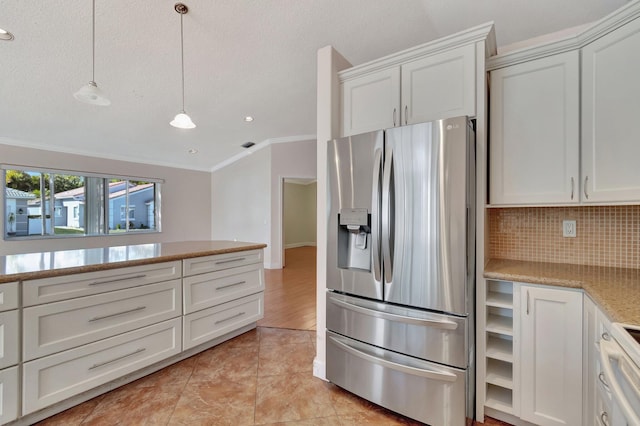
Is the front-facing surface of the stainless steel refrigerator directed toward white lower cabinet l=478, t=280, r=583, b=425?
no

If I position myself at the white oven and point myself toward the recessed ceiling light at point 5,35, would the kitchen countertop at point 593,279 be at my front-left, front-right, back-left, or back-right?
back-right

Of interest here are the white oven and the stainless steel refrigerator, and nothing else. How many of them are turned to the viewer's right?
0

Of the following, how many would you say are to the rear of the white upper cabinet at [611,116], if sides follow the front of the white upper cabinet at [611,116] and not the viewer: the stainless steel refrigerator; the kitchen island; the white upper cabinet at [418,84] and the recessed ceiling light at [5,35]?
0

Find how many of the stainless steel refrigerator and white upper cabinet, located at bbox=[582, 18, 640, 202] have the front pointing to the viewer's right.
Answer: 0

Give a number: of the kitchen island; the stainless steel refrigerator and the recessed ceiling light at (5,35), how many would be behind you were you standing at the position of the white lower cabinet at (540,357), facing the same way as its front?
0

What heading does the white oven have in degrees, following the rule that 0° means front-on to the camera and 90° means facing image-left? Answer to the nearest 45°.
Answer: approximately 90°

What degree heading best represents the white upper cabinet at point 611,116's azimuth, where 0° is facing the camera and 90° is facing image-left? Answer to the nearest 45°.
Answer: approximately 45°

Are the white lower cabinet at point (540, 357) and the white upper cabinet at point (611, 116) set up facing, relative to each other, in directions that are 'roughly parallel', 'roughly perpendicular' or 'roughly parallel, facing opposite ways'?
roughly parallel

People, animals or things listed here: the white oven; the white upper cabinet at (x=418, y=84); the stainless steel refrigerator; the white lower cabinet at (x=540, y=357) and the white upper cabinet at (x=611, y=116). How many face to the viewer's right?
0

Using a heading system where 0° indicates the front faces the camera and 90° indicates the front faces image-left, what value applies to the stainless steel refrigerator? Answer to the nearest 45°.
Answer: approximately 45°

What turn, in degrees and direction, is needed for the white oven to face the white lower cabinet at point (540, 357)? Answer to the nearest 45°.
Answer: approximately 45° to its right

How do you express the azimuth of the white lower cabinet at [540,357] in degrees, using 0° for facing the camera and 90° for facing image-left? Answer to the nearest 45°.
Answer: approximately 45°

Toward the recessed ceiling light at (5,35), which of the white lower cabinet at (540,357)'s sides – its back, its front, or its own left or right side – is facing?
right

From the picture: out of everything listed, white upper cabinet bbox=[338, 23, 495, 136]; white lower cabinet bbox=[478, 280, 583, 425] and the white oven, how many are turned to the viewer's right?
0

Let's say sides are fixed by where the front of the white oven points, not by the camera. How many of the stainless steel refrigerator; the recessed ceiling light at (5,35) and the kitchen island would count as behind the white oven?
0

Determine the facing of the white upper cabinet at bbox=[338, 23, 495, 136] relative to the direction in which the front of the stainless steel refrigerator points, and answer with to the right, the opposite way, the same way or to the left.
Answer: the same way

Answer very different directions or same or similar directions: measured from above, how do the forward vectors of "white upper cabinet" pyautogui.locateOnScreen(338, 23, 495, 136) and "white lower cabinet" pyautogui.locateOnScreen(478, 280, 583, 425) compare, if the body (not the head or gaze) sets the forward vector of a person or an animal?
same or similar directions
